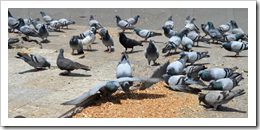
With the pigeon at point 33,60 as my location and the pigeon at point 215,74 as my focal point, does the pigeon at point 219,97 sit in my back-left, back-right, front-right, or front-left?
front-right

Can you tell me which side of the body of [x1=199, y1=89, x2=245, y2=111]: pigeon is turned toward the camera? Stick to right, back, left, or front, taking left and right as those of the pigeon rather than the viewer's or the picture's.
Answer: left

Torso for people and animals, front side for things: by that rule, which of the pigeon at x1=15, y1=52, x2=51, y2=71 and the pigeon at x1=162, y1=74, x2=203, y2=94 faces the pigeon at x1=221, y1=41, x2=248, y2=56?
the pigeon at x1=15, y1=52, x2=51, y2=71

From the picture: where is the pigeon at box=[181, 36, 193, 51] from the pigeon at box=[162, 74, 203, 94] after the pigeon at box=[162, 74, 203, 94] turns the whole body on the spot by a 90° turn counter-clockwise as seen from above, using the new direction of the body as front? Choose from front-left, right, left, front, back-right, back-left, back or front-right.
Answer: back

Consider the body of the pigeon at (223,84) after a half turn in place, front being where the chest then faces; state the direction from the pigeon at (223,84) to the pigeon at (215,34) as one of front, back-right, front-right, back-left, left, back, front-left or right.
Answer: left

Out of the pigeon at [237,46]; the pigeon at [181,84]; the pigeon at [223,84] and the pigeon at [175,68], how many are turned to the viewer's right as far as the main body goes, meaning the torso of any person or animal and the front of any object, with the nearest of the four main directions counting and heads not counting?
0

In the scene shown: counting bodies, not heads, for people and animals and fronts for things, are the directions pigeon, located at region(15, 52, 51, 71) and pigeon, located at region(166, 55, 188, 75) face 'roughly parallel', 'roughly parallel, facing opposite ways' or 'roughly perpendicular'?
roughly parallel, facing opposite ways

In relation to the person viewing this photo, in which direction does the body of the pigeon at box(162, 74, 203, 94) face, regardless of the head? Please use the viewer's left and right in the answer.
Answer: facing to the left of the viewer

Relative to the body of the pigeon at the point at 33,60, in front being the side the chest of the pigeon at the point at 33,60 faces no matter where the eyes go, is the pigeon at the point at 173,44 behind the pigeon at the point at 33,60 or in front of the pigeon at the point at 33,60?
in front

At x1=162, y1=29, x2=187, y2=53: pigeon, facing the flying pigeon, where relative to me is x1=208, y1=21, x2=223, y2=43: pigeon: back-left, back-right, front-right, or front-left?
back-left

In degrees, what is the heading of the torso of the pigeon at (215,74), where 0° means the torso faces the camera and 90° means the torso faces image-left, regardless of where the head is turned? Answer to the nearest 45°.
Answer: approximately 90°

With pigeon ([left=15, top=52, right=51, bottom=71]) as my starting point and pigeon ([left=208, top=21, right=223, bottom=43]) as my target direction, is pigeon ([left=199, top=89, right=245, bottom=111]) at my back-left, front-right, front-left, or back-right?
front-right

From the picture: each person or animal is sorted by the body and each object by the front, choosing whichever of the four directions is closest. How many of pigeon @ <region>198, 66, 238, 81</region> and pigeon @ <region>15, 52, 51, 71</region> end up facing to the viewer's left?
1

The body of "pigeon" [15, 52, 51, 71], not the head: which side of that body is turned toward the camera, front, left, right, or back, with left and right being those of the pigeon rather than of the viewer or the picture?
right
